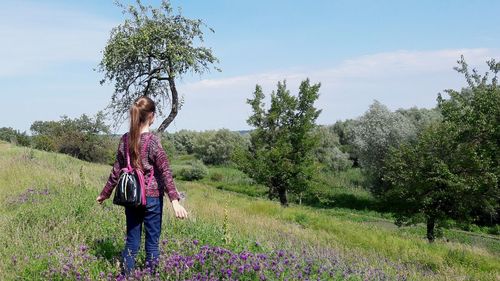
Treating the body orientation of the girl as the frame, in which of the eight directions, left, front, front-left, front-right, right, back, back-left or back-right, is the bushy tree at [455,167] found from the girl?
front

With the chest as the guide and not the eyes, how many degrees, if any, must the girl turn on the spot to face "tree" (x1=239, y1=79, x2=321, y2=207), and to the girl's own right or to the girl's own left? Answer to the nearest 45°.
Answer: approximately 45° to the girl's own left

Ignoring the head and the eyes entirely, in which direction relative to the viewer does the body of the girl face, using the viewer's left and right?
facing away from the viewer and to the right of the viewer

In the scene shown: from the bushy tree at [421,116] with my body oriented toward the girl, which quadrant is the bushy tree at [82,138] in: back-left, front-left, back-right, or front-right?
front-right

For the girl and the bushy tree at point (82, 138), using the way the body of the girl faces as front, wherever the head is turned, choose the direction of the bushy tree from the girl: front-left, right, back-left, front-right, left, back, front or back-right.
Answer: front-left

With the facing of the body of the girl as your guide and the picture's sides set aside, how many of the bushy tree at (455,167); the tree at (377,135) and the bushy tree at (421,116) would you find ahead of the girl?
3

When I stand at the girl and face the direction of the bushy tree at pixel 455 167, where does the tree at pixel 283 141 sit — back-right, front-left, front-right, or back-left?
front-left

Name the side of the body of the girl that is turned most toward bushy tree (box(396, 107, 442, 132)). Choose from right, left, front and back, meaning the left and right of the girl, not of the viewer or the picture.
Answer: front

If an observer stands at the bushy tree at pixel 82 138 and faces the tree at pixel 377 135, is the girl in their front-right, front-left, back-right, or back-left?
front-right

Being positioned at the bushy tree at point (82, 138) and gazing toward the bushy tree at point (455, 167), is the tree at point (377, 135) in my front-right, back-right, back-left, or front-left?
front-left
